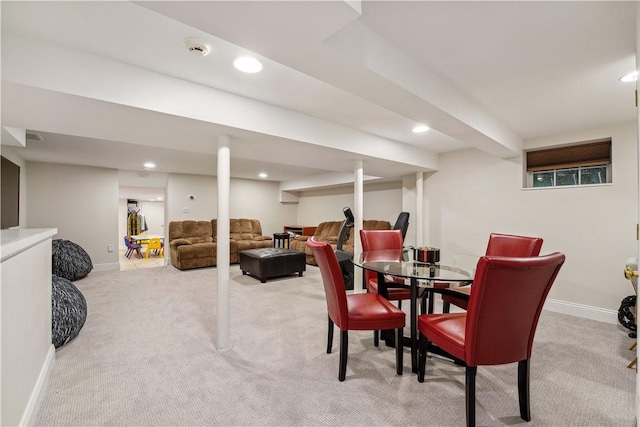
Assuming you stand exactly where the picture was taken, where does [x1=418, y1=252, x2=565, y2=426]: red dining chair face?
facing away from the viewer and to the left of the viewer

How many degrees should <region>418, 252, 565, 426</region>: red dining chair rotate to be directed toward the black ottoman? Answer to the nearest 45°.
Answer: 0° — it already faces it

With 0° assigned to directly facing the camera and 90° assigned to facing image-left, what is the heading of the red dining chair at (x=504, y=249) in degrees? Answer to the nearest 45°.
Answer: approximately 45°

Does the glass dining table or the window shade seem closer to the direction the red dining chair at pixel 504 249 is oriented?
the glass dining table

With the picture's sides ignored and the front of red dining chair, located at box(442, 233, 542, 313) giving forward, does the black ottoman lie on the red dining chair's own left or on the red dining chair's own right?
on the red dining chair's own right

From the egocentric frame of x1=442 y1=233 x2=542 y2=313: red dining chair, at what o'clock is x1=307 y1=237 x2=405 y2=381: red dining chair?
x1=307 y1=237 x2=405 y2=381: red dining chair is roughly at 12 o'clock from x1=442 y1=233 x2=542 y2=313: red dining chair.

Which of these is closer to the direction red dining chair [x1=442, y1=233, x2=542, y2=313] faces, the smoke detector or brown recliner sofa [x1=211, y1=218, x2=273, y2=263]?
the smoke detector

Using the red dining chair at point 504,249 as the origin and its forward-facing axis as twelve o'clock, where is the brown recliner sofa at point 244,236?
The brown recliner sofa is roughly at 2 o'clock from the red dining chair.

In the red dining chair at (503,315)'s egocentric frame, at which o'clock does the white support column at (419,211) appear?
The white support column is roughly at 1 o'clock from the red dining chair.

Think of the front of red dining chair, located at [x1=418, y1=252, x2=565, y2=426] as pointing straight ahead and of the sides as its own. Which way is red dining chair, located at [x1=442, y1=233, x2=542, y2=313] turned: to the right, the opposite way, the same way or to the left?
to the left
